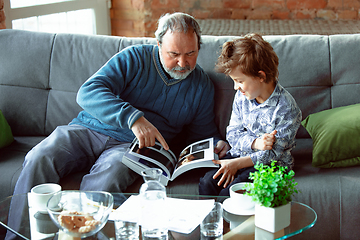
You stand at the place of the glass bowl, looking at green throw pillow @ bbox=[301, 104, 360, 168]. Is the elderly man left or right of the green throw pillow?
left

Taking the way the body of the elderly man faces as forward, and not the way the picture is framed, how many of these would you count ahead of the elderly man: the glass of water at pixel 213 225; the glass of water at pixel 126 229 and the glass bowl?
3

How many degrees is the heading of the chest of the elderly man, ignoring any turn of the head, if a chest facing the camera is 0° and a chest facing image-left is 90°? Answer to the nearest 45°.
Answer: approximately 0°
